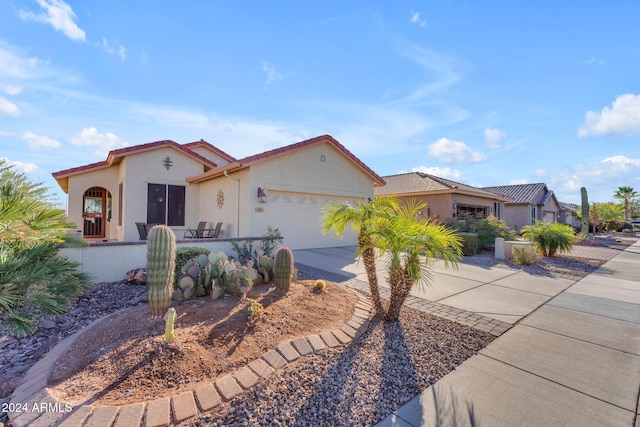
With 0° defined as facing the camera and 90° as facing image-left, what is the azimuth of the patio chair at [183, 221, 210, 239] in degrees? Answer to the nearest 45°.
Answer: approximately 45°

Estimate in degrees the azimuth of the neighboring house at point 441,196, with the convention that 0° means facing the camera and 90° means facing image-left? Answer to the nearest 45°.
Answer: approximately 315°

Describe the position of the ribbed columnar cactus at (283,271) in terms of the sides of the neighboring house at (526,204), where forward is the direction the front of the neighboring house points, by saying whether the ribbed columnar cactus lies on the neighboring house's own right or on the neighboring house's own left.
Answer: on the neighboring house's own right

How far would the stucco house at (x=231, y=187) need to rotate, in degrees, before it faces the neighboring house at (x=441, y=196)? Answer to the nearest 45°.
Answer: approximately 45° to its left

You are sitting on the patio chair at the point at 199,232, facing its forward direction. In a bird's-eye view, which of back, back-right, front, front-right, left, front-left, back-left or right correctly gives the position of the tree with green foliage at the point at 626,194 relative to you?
back-left

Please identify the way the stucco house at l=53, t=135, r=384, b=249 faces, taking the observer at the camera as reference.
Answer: facing the viewer and to the right of the viewer

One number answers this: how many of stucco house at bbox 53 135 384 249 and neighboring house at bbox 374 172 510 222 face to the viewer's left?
0

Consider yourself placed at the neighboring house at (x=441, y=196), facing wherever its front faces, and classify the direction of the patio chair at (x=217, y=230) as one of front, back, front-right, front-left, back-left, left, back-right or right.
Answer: right

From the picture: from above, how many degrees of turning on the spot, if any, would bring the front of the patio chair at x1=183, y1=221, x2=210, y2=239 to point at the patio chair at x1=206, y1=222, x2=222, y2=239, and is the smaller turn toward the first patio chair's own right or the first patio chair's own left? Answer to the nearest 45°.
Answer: approximately 90° to the first patio chair's own left

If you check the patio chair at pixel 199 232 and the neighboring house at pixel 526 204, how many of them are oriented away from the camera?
0

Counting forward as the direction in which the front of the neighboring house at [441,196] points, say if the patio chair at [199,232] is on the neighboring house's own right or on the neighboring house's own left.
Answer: on the neighboring house's own right

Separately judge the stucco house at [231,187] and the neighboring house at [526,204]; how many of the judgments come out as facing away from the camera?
0

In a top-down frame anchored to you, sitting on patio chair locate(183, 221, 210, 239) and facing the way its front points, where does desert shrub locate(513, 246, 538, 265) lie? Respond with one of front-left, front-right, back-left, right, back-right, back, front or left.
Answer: left
